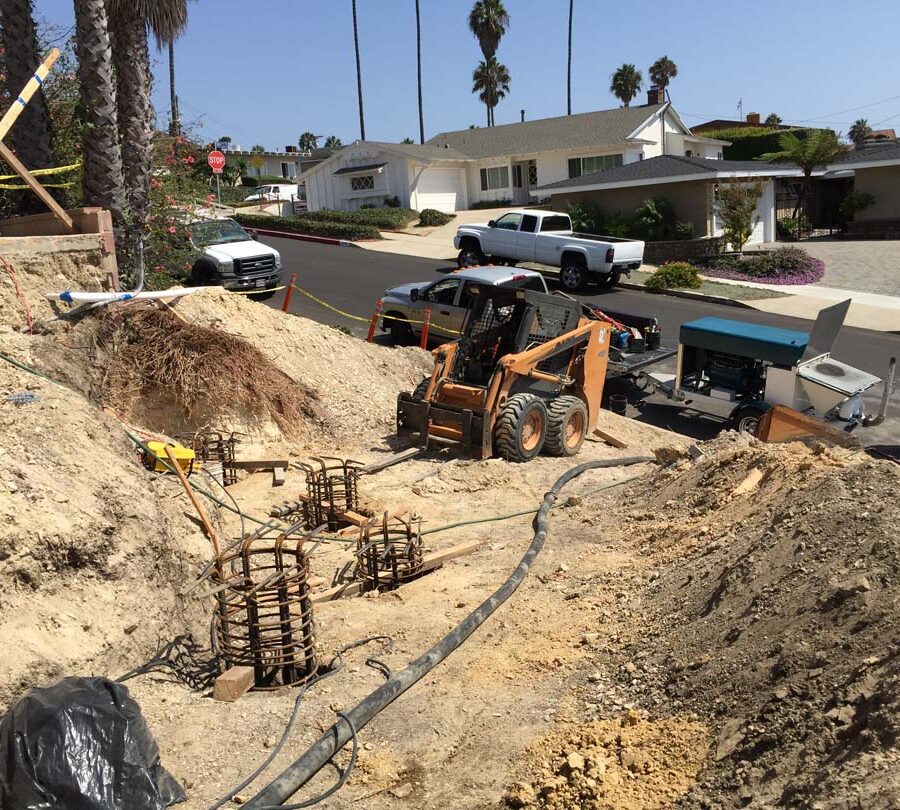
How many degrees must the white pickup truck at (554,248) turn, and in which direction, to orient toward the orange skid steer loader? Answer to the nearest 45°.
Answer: approximately 135° to its left

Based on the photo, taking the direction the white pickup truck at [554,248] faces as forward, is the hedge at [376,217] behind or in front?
in front

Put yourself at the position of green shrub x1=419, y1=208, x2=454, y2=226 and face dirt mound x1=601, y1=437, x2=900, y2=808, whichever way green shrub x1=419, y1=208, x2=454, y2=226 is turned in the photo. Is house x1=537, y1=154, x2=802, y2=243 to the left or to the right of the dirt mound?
left

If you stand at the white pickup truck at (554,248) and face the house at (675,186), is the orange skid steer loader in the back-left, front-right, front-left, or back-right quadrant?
back-right

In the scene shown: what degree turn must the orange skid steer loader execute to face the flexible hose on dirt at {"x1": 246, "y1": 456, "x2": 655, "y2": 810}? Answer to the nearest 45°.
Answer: approximately 45° to its left

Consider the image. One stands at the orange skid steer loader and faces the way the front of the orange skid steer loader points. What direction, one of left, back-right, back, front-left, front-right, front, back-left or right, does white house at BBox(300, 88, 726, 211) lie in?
back-right

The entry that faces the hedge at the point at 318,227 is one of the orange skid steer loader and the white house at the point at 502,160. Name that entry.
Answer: the white house

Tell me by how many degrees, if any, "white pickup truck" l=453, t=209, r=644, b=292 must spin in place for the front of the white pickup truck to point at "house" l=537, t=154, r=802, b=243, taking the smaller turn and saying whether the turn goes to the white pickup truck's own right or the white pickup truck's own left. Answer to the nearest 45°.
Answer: approximately 90° to the white pickup truck's own right

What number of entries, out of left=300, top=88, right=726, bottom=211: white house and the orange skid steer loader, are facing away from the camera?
0

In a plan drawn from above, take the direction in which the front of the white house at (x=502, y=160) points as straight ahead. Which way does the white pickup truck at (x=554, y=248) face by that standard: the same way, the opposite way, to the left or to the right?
to the right

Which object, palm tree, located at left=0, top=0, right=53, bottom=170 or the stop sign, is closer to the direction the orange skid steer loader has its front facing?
the palm tree

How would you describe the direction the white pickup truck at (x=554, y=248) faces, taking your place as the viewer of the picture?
facing away from the viewer and to the left of the viewer
